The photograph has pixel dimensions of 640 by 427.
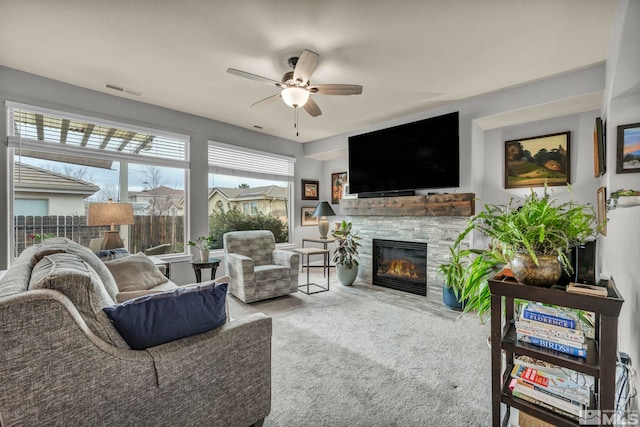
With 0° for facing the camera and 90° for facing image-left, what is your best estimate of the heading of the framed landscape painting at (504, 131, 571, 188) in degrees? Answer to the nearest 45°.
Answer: approximately 45°

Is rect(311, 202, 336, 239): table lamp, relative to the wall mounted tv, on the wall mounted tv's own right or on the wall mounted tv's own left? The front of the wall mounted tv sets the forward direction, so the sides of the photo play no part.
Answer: on the wall mounted tv's own right

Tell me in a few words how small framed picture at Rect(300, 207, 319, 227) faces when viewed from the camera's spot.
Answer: facing the viewer and to the right of the viewer

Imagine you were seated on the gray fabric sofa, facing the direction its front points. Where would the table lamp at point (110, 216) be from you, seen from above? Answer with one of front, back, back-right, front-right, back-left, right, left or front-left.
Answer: left

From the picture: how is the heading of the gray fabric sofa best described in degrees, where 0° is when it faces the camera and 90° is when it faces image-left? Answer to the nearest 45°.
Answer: approximately 270°

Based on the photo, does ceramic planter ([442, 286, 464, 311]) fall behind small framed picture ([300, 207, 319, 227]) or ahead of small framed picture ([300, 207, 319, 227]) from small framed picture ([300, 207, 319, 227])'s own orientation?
ahead

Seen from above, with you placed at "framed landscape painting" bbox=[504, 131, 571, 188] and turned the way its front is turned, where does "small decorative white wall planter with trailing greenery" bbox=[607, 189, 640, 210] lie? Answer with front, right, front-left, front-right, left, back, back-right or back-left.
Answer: front-left

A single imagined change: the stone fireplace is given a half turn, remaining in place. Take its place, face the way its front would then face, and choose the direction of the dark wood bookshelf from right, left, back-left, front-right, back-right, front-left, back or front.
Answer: back-right

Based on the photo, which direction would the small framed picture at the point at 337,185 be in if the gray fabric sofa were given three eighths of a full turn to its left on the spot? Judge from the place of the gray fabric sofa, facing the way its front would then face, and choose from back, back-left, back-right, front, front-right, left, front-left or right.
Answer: right

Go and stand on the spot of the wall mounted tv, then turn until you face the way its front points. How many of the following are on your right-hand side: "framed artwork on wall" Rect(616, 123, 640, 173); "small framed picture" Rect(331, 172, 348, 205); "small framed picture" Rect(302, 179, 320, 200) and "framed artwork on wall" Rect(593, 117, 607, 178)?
2

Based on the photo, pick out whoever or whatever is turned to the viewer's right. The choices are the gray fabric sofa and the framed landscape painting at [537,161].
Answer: the gray fabric sofa

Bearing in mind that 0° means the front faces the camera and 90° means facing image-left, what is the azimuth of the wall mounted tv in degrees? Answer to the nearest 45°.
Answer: approximately 45°

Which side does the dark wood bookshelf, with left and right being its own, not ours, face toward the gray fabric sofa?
front

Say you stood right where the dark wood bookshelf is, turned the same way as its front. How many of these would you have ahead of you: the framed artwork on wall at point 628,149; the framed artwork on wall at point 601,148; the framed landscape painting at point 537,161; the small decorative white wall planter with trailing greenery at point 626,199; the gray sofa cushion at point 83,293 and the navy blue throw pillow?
2
